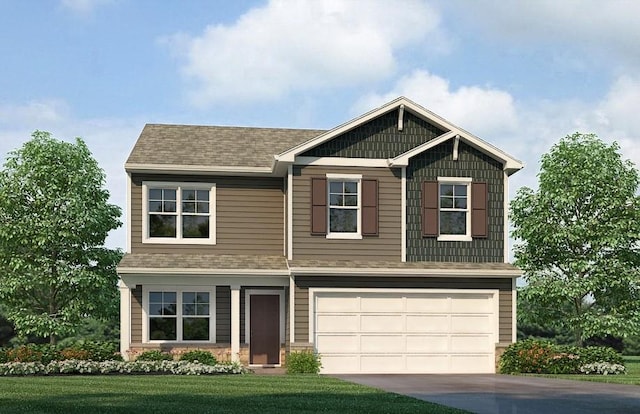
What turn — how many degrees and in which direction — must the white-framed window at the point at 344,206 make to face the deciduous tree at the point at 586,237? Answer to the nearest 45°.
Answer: approximately 135° to its left

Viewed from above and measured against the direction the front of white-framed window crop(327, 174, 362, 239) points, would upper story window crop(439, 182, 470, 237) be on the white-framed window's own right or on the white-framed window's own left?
on the white-framed window's own left

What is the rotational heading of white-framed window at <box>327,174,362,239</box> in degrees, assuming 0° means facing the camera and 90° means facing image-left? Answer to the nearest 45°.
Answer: approximately 0°

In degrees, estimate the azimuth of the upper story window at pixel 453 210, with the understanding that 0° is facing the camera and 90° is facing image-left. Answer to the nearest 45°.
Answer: approximately 0°

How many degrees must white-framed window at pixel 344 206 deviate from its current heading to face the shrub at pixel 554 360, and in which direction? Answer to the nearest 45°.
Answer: approximately 90° to its left

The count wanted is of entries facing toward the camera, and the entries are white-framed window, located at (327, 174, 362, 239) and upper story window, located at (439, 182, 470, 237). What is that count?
2
